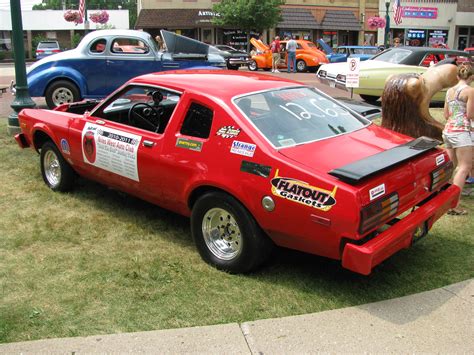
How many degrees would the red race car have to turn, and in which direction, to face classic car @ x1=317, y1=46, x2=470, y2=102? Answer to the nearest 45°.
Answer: approximately 45° to its right

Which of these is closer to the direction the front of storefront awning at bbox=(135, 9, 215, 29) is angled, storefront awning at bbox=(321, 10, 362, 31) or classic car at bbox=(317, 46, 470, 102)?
the classic car

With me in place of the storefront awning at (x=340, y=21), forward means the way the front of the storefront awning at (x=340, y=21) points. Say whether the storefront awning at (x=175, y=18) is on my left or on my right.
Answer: on my right

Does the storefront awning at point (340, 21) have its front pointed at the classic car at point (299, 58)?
yes

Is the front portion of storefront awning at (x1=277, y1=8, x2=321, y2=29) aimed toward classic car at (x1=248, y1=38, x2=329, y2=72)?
yes

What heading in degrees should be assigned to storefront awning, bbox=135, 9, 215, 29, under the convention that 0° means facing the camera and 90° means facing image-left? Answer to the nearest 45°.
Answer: approximately 0°

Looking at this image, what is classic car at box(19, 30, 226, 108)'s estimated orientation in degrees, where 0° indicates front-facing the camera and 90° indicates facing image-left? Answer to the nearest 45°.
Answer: approximately 270°

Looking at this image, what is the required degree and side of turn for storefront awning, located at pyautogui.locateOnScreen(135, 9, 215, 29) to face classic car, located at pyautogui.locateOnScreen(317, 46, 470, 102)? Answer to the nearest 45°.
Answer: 0° — it already faces it
